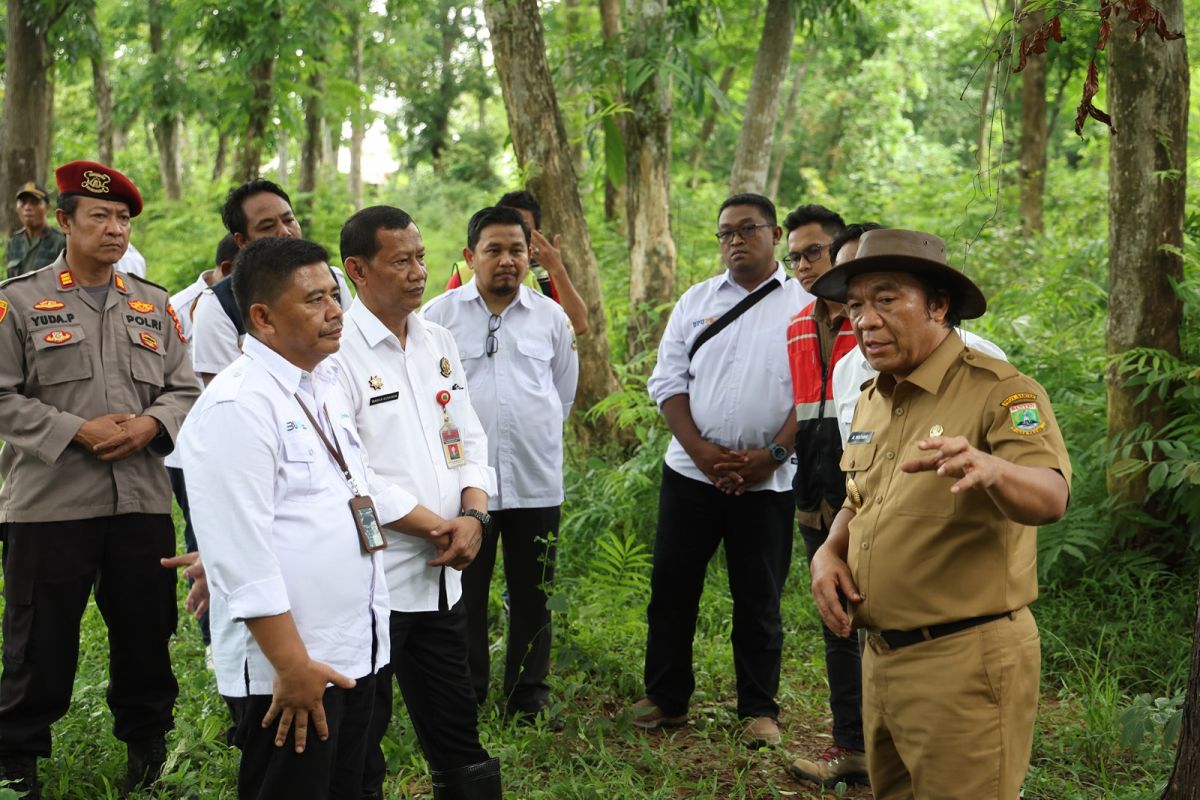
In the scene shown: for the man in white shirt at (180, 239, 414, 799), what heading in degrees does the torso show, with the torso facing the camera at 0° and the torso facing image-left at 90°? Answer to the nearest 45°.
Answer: approximately 315°

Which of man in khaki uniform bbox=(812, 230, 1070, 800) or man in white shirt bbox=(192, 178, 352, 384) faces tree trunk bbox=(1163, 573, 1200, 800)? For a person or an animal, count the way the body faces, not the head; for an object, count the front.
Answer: the man in white shirt

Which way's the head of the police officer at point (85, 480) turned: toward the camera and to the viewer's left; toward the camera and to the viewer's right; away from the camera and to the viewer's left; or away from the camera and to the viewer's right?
toward the camera and to the viewer's right

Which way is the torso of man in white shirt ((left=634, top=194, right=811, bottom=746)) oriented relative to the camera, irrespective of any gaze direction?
toward the camera

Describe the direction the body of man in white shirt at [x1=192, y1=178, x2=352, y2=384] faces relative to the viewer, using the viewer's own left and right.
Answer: facing the viewer and to the right of the viewer

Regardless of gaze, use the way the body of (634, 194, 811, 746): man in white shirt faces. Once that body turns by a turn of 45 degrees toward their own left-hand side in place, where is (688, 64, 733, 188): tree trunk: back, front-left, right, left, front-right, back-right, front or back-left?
back-left

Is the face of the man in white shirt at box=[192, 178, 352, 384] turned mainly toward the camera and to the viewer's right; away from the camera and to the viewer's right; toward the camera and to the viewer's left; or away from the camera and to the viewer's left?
toward the camera and to the viewer's right

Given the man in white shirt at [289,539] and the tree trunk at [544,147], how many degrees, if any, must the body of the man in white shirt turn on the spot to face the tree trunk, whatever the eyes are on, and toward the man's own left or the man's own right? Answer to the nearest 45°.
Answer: approximately 135° to the man's own left

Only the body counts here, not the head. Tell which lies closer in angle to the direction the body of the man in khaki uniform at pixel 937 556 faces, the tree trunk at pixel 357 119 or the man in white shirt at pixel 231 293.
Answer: the man in white shirt

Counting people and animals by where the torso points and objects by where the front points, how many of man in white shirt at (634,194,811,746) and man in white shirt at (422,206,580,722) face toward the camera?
2

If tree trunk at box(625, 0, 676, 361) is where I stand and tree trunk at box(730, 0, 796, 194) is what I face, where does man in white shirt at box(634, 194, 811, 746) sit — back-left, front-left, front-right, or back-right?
back-right

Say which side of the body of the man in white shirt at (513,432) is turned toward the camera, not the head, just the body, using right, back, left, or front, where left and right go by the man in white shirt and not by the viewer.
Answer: front

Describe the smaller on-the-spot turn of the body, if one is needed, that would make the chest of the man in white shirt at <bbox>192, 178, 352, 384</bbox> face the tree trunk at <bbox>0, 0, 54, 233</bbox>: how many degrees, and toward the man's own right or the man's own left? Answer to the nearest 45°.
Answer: approximately 135° to the man's own left

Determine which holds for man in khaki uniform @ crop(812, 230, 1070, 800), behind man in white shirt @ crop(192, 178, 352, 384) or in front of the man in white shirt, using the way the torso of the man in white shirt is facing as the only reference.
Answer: in front
